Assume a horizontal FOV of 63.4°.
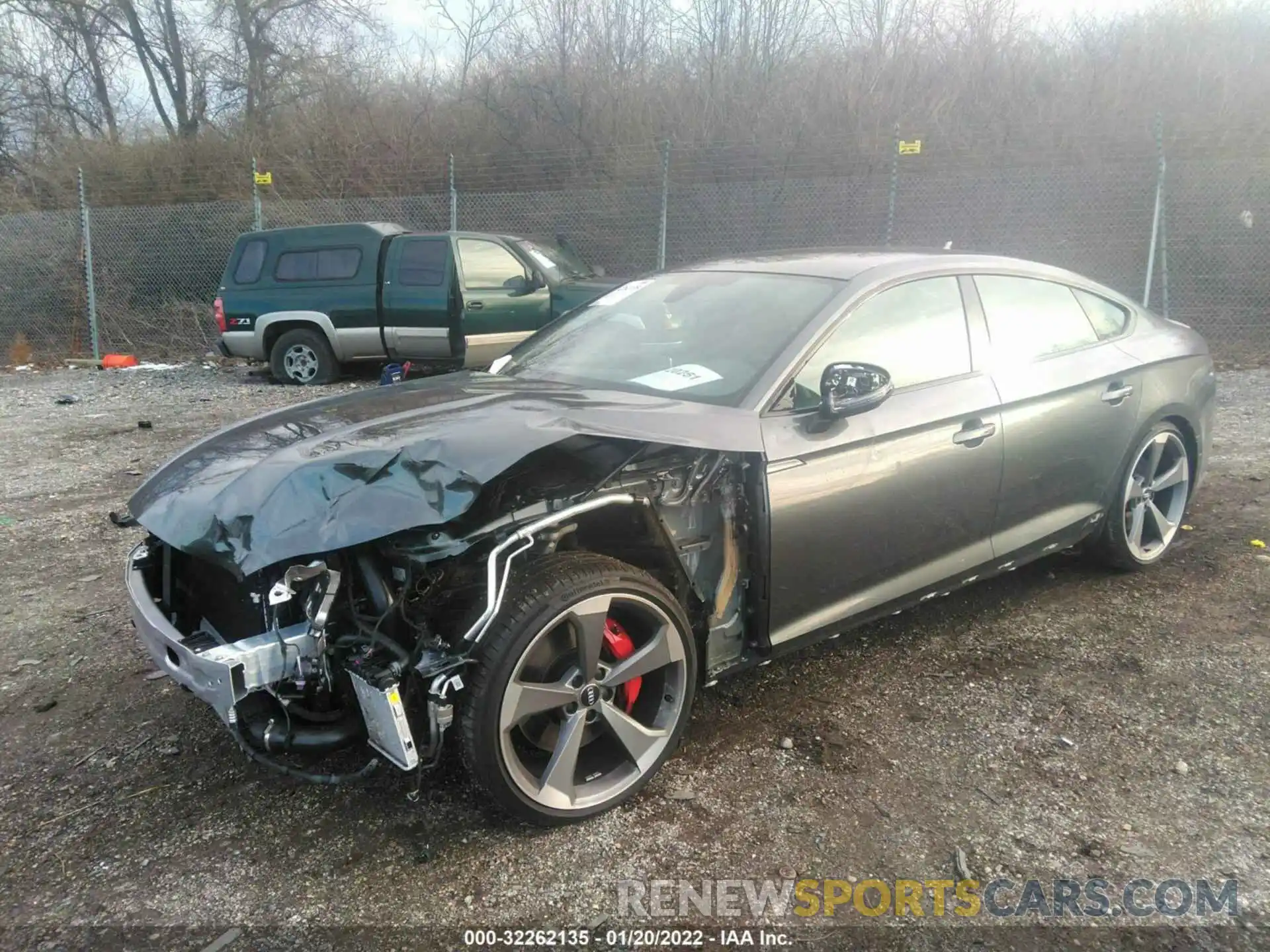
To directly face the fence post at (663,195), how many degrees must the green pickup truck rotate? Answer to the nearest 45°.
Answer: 0° — it already faces it

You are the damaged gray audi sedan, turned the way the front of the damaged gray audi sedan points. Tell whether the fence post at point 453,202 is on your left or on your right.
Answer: on your right

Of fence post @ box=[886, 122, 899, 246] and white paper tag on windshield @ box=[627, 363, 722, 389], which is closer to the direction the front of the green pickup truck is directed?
the fence post

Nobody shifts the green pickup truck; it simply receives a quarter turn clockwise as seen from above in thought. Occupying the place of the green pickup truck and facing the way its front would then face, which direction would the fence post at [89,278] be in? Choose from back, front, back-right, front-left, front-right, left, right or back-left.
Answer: back-right

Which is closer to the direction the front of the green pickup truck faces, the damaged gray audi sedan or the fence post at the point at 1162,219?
the fence post

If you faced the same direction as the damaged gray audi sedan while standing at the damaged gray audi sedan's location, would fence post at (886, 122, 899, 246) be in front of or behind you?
behind

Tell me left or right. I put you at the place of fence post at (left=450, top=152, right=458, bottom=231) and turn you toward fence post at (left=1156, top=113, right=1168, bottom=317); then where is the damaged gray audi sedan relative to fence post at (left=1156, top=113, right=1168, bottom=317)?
right

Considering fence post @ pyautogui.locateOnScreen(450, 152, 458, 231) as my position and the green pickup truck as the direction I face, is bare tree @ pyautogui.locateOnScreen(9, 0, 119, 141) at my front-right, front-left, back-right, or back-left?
back-right

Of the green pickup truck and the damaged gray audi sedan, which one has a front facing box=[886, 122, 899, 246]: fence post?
the green pickup truck

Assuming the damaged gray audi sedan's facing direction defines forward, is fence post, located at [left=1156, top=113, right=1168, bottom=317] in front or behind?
behind

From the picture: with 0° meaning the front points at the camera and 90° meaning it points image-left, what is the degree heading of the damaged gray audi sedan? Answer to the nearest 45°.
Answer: approximately 45°

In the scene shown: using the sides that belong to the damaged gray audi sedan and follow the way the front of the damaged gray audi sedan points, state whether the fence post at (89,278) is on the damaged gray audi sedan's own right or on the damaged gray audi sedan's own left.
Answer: on the damaged gray audi sedan's own right

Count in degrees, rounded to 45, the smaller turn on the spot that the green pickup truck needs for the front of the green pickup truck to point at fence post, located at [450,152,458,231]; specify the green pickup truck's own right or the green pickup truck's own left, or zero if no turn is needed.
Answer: approximately 90° to the green pickup truck's own left

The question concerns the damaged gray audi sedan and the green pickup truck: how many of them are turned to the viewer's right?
1

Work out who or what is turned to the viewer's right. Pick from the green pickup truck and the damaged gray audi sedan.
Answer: the green pickup truck

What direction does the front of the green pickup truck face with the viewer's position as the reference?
facing to the right of the viewer

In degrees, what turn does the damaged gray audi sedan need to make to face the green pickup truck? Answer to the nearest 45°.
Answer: approximately 135° to its right
